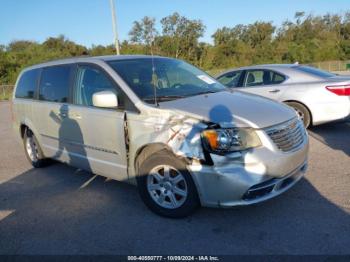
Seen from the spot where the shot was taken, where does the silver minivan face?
facing the viewer and to the right of the viewer

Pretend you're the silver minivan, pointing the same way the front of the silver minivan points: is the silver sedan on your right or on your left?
on your left
